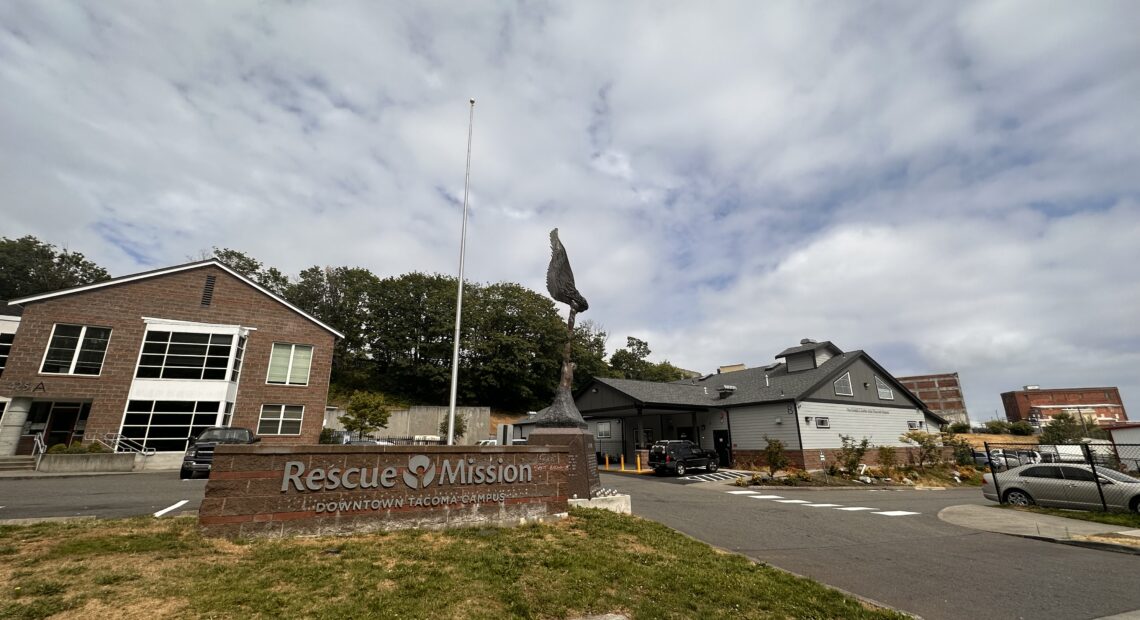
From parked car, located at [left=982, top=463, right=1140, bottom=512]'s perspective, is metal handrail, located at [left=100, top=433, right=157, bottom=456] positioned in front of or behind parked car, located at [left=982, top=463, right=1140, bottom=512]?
behind

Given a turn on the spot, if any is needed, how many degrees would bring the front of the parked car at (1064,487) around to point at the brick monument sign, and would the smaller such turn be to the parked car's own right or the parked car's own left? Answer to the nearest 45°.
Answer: approximately 135° to the parked car's own right

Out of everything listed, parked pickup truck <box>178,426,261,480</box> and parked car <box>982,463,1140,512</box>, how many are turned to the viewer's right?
1

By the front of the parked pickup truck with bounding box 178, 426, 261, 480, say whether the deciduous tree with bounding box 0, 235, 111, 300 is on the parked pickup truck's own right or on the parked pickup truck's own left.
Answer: on the parked pickup truck's own right

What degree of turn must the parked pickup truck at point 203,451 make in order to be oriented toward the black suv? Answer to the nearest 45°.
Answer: approximately 135° to its left

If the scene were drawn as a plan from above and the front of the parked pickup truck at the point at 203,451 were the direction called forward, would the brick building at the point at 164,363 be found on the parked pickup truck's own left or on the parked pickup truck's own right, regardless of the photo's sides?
on the parked pickup truck's own right

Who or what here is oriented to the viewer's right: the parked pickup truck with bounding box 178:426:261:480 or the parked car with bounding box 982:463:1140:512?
the parked car with bounding box 982:463:1140:512

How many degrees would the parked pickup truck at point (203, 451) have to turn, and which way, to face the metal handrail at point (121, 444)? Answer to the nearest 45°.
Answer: approximately 135° to its right

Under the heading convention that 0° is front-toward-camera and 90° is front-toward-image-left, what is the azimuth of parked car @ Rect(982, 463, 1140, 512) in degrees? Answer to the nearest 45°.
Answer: approximately 270°

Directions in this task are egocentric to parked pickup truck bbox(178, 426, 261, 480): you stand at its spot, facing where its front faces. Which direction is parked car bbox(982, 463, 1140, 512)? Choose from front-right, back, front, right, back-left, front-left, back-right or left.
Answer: left

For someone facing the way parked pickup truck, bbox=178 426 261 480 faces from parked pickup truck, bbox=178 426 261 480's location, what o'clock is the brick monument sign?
The brick monument sign is roughly at 10 o'clock from the parked pickup truck.

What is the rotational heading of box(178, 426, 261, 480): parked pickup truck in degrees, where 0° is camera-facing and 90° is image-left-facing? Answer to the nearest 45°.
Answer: approximately 45°
